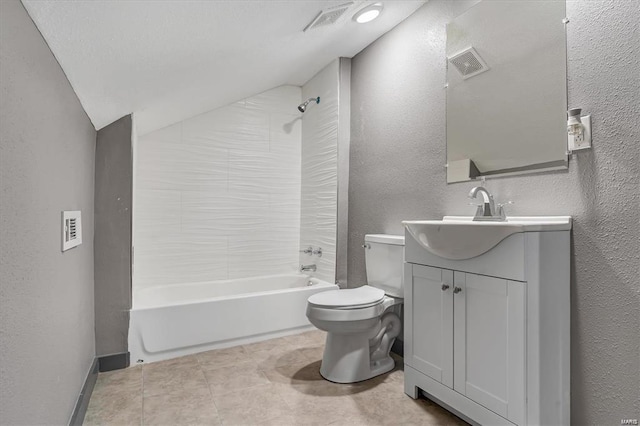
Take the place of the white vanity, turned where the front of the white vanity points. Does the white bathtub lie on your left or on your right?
on your right

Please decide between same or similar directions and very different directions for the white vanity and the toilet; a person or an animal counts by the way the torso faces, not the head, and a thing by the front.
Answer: same or similar directions

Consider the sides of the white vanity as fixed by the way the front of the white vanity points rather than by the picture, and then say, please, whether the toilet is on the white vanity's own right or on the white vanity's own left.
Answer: on the white vanity's own right

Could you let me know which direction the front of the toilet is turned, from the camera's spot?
facing the viewer and to the left of the viewer

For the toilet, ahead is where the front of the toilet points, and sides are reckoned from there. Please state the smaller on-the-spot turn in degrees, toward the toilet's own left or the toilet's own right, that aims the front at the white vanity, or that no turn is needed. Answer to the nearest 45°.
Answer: approximately 90° to the toilet's own left

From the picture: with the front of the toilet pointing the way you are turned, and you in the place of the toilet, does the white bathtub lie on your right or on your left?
on your right

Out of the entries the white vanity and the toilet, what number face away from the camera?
0
